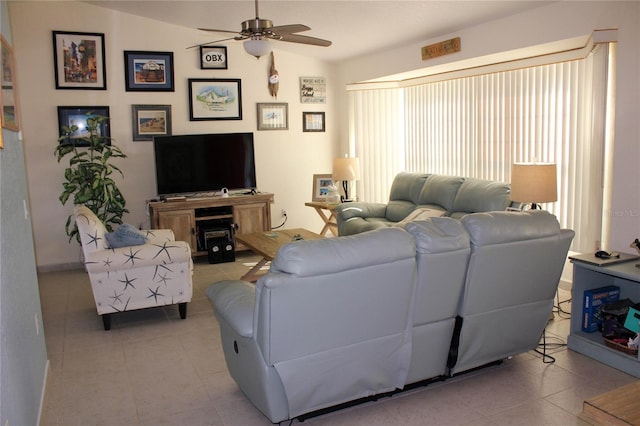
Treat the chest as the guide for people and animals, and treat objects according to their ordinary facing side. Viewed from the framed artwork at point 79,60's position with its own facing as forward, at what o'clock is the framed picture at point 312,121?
The framed picture is roughly at 9 o'clock from the framed artwork.

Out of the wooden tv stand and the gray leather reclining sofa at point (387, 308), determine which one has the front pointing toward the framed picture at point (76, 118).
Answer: the gray leather reclining sofa

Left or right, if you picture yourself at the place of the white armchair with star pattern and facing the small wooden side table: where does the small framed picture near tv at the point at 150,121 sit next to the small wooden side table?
left

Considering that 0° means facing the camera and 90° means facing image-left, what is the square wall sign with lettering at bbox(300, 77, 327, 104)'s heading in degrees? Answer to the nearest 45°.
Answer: approximately 0°

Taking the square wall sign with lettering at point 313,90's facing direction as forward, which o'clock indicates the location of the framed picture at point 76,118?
the framed picture at point 76,118 is roughly at 2 o'clock from the square wall sign with lettering at point 313,90.

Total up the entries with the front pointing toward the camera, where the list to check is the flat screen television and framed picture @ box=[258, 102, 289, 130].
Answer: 2

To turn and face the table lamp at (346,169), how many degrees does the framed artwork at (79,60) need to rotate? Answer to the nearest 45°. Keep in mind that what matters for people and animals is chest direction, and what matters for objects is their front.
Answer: approximately 90° to its left

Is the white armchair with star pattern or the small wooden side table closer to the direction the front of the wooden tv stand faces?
the white armchair with star pattern
